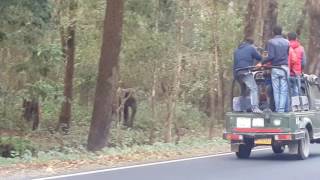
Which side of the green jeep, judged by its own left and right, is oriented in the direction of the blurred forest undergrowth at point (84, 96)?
left

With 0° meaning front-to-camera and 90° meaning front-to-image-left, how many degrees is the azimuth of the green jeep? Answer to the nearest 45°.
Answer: approximately 225°

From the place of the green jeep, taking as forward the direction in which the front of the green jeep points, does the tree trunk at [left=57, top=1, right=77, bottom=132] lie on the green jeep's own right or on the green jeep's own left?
on the green jeep's own left

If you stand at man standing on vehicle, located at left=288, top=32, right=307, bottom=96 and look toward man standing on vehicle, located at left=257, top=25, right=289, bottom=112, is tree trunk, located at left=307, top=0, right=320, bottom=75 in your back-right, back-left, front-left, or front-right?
back-right

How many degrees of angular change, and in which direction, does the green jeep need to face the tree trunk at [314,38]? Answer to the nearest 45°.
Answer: approximately 45° to its left
